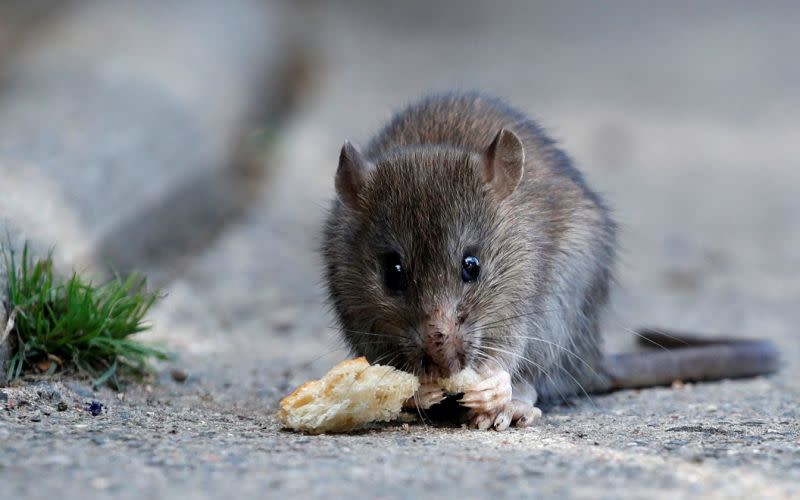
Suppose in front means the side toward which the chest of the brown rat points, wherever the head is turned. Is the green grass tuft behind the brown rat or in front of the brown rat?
in front

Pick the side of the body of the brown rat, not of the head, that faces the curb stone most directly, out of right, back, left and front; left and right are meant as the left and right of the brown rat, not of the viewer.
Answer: right

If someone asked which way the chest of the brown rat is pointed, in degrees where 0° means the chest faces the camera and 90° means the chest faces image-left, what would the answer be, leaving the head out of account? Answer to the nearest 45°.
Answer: approximately 45°

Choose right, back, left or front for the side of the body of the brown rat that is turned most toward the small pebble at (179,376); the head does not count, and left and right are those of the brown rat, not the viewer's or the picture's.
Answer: right

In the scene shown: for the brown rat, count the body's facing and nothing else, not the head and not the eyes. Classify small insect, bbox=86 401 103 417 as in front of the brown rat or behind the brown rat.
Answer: in front

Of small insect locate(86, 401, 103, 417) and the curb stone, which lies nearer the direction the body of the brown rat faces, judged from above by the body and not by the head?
the small insect
